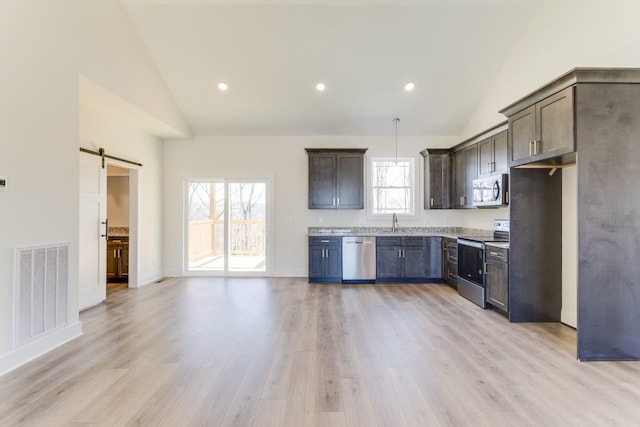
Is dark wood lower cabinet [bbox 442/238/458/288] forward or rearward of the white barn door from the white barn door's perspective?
forward

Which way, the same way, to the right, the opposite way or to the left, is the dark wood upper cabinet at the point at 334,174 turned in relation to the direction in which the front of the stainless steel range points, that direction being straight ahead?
to the left

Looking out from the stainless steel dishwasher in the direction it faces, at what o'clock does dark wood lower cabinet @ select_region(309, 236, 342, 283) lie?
The dark wood lower cabinet is roughly at 3 o'clock from the stainless steel dishwasher.

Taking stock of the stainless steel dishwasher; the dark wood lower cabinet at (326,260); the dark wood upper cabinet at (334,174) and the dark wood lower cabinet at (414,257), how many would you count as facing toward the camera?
4

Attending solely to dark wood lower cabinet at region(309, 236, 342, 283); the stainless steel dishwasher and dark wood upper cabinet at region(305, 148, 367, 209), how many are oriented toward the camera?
3

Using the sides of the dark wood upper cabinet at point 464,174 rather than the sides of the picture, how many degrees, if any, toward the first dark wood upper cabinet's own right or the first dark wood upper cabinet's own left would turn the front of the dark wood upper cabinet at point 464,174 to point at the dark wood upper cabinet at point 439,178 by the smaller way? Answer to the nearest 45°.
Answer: approximately 90° to the first dark wood upper cabinet's own right

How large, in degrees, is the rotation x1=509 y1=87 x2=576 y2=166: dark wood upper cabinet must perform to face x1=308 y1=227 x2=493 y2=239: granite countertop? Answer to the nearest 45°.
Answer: approximately 90° to its right

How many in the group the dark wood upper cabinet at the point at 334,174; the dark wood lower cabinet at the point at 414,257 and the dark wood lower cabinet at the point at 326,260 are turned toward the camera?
3

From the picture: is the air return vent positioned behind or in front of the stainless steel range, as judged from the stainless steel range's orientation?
in front

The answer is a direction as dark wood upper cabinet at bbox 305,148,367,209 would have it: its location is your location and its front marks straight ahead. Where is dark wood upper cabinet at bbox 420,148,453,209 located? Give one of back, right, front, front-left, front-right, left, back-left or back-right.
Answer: left

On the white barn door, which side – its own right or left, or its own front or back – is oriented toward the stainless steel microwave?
front

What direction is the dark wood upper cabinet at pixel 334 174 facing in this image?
toward the camera

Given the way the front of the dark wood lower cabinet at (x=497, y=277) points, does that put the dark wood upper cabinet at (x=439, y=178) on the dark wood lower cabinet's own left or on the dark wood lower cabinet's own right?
on the dark wood lower cabinet's own right

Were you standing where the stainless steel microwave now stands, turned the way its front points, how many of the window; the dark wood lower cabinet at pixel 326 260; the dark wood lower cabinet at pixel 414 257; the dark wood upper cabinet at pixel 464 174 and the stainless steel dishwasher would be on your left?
0

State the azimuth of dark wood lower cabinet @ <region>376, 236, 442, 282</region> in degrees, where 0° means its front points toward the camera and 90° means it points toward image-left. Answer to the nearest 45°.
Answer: approximately 0°

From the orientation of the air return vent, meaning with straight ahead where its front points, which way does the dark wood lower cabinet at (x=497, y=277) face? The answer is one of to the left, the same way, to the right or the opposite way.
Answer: the opposite way

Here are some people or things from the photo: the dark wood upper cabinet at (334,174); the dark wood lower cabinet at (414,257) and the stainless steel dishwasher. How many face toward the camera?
3

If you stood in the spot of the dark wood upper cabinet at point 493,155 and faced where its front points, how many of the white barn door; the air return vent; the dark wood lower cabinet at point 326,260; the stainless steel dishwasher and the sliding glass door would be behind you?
0

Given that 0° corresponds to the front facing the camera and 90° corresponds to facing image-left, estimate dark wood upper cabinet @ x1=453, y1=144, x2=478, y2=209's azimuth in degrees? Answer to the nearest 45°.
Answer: approximately 45°

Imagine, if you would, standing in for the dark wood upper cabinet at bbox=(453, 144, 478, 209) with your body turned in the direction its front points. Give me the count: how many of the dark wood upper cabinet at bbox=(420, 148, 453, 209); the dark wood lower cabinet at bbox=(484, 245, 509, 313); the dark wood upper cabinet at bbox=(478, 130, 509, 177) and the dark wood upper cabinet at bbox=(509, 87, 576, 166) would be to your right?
1

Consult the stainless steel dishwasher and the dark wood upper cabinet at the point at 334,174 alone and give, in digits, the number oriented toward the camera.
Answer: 2

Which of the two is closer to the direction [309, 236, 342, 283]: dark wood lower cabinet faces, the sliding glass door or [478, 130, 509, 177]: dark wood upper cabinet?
the dark wood upper cabinet
